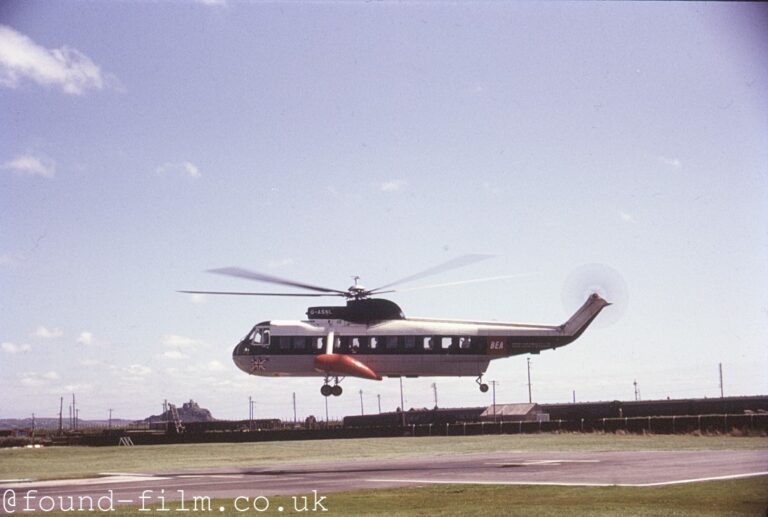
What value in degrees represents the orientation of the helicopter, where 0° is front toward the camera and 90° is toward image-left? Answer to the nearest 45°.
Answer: approximately 90°
